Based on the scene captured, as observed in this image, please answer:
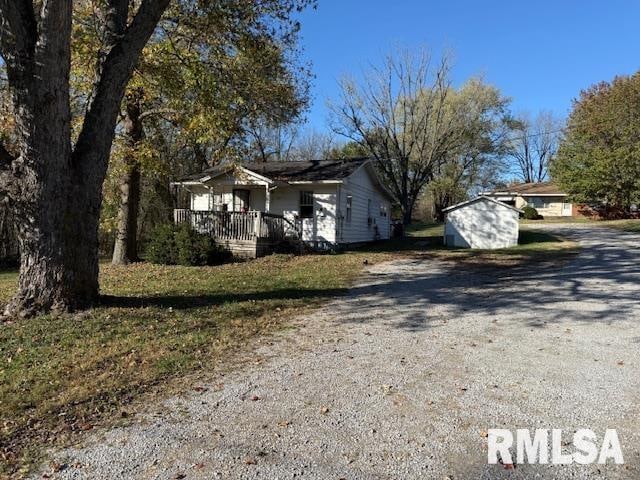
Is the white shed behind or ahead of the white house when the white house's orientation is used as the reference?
behind

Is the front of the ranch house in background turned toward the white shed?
yes

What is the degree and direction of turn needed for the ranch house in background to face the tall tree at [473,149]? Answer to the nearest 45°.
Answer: approximately 45° to its right

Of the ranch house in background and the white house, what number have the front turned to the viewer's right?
0

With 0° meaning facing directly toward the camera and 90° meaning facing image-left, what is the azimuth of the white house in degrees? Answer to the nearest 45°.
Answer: approximately 45°

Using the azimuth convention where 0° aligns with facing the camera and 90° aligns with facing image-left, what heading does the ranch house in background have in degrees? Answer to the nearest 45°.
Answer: approximately 0°

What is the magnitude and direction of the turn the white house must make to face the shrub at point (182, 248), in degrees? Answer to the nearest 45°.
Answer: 0° — it already faces it

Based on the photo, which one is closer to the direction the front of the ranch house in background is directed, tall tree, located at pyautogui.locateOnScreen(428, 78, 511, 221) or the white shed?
the white shed

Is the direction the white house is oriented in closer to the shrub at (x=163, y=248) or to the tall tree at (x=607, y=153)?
the shrub

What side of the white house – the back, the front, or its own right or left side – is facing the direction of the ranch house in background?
back

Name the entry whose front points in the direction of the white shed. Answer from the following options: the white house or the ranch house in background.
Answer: the ranch house in background
